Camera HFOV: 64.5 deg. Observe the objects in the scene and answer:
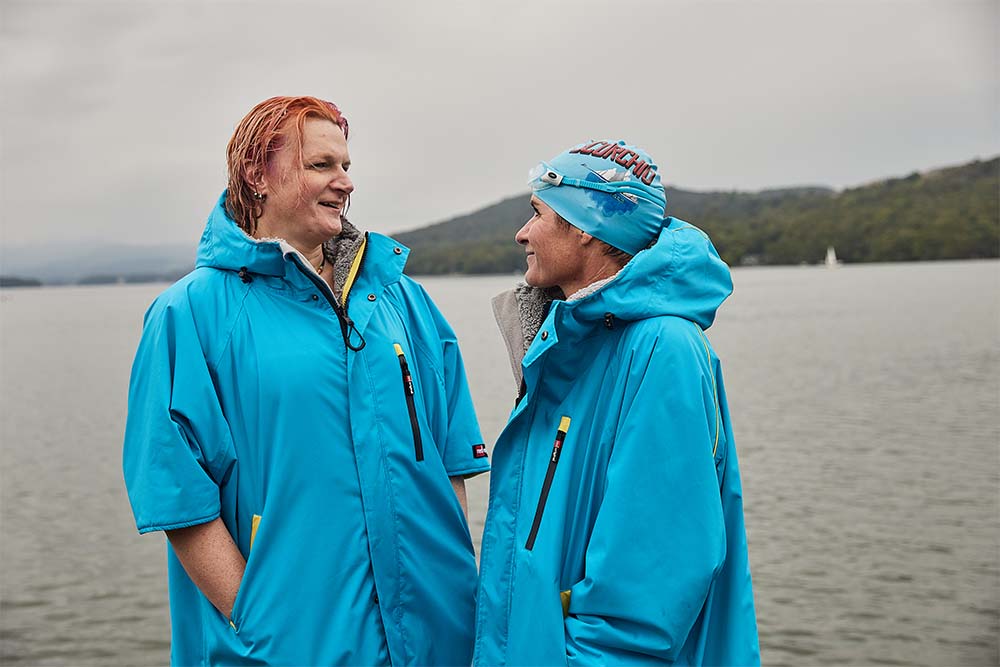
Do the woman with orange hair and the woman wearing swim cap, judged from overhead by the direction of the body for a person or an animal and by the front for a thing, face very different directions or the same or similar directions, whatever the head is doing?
very different directions

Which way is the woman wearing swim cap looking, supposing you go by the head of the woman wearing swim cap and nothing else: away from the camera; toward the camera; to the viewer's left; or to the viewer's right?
to the viewer's left

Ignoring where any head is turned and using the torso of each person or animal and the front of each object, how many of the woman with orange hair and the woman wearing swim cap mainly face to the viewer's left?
1

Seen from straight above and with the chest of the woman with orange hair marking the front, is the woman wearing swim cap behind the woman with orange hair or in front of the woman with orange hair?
in front

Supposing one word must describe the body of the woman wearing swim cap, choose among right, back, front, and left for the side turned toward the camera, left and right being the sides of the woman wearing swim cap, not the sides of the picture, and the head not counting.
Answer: left

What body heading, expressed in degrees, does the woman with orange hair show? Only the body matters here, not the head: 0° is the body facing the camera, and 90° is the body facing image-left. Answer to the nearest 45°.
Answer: approximately 315°

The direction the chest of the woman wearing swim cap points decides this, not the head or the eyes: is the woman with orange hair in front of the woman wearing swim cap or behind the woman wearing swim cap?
in front
